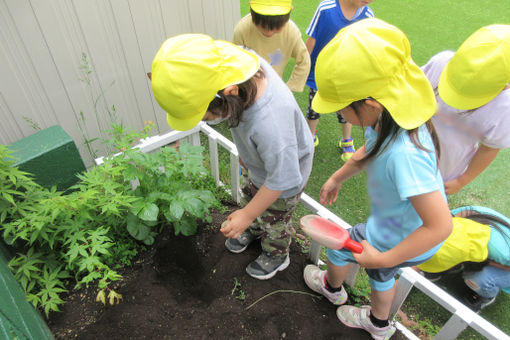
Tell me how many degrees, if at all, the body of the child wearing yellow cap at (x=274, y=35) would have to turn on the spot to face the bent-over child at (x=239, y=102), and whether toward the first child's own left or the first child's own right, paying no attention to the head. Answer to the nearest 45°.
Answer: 0° — they already face them

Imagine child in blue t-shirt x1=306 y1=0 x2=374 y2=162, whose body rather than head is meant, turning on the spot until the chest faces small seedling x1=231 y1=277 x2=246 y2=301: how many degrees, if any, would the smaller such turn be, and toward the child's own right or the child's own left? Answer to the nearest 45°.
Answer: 0° — they already face it

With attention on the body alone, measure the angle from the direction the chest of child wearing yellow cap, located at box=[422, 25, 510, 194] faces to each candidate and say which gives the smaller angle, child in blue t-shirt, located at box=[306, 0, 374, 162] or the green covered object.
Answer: the green covered object

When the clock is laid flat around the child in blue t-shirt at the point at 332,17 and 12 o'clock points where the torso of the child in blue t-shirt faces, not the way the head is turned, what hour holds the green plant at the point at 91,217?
The green plant is roughly at 1 o'clock from the child in blue t-shirt.

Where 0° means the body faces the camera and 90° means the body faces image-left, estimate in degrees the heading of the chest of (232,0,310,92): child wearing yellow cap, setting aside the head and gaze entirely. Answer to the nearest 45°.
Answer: approximately 0°

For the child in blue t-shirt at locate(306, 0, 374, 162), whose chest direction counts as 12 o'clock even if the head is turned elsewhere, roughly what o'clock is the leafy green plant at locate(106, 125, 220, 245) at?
The leafy green plant is roughly at 1 o'clock from the child in blue t-shirt.

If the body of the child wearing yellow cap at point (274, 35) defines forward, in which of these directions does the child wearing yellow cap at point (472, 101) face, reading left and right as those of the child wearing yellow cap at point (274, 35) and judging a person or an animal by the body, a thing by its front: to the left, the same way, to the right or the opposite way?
to the right

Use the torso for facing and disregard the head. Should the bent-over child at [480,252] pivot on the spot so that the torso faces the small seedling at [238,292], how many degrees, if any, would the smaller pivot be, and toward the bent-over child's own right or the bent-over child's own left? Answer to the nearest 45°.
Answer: approximately 45° to the bent-over child's own left

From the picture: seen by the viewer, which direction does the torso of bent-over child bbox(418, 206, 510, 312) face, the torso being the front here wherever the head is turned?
to the viewer's left

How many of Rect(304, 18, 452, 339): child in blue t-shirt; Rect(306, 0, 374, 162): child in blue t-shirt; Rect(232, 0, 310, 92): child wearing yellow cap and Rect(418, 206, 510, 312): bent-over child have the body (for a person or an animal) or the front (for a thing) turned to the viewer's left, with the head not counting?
2

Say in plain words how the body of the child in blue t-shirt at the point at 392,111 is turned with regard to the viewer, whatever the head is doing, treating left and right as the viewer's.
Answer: facing to the left of the viewer

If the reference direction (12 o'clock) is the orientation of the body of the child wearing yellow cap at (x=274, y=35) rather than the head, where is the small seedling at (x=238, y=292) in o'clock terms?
The small seedling is roughly at 12 o'clock from the child wearing yellow cap.
